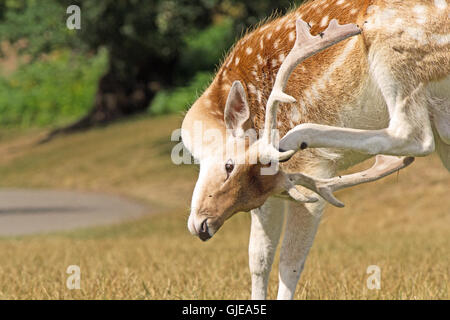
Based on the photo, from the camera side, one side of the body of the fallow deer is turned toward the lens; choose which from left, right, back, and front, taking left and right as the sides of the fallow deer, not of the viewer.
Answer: left

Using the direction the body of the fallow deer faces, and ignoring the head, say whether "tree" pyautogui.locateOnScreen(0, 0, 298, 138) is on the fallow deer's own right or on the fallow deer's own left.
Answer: on the fallow deer's own right
